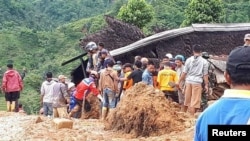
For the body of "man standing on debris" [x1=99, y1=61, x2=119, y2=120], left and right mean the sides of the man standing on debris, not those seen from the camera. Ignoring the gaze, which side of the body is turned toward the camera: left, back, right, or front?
back

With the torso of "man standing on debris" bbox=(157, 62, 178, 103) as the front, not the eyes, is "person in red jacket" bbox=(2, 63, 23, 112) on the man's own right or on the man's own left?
on the man's own left

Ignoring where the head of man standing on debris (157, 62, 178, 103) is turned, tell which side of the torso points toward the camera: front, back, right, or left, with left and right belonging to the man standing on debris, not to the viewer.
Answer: back

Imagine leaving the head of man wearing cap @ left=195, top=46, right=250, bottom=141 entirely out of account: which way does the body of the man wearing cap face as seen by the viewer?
away from the camera

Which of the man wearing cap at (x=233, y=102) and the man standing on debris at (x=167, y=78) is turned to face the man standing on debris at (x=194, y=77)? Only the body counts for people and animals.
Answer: the man wearing cap

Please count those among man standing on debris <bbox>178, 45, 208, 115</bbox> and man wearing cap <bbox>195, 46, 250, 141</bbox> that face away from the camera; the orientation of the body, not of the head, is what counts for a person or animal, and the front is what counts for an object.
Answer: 2

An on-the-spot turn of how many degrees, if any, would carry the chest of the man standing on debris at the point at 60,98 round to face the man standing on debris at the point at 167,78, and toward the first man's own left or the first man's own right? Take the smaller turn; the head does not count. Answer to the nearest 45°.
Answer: approximately 90° to the first man's own right
